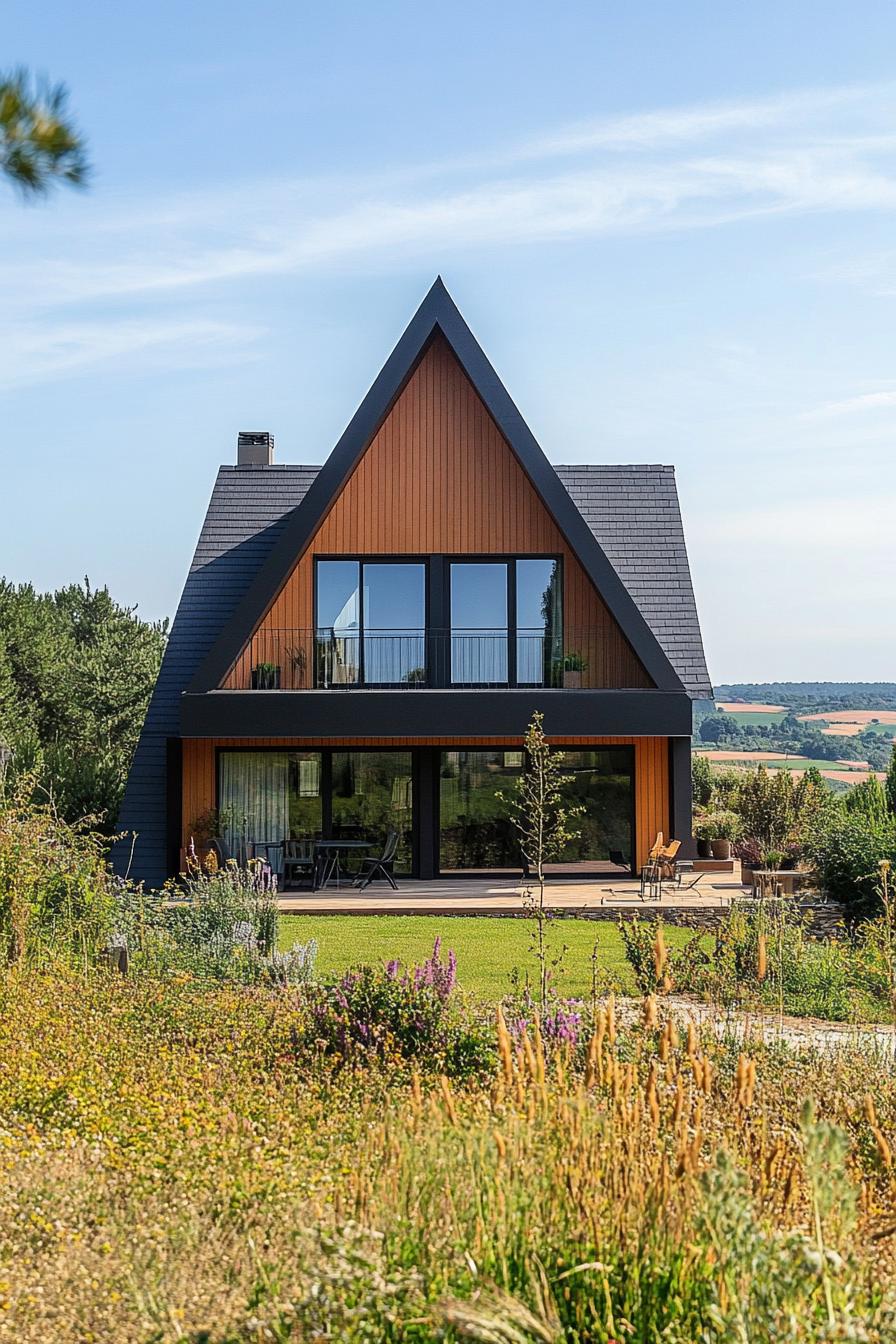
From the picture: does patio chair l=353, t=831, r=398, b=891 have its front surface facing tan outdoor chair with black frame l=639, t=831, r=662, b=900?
no

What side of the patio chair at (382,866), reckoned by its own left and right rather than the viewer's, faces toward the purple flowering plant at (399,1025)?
left

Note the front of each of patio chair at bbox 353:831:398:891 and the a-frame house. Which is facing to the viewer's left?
the patio chair

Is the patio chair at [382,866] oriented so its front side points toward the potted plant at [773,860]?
no

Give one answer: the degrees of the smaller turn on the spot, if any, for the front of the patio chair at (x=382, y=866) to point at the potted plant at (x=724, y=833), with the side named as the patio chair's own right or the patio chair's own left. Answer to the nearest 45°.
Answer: approximately 135° to the patio chair's own right

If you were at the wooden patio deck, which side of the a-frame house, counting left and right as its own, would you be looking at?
front

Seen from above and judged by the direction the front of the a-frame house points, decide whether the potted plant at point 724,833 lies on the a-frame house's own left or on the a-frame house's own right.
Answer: on the a-frame house's own left

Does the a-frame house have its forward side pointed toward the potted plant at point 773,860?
no

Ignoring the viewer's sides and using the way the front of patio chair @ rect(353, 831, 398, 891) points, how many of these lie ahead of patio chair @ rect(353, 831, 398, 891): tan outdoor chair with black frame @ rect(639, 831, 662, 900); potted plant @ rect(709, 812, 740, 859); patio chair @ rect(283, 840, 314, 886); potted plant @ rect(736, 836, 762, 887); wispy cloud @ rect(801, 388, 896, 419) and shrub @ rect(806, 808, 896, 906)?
1

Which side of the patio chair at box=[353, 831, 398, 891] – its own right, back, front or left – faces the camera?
left

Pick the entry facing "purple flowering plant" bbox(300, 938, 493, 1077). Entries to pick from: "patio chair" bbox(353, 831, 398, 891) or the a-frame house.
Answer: the a-frame house

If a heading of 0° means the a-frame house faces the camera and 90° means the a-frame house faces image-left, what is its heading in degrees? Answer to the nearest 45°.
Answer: approximately 0°

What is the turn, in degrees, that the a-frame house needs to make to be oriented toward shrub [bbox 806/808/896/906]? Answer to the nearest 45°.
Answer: approximately 45° to its left

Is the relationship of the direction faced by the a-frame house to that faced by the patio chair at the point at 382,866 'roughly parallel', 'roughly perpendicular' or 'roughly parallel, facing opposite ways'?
roughly perpendicular

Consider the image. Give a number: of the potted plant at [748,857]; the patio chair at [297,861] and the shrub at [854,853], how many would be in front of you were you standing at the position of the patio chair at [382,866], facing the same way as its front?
1

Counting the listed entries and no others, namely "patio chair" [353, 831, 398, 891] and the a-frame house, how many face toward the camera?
1
